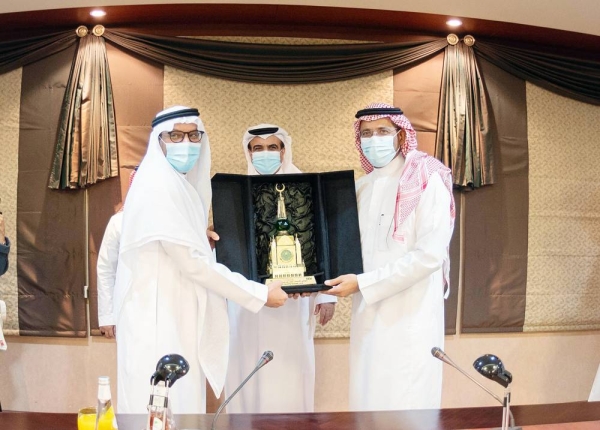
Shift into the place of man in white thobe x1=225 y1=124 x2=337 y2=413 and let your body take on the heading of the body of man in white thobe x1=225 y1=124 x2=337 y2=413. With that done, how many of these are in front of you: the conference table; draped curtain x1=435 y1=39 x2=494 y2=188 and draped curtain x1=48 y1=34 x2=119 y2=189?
1

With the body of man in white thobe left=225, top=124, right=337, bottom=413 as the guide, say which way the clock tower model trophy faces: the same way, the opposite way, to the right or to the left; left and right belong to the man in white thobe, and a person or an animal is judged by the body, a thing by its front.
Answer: the same way

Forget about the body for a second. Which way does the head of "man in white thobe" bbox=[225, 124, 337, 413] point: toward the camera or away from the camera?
toward the camera

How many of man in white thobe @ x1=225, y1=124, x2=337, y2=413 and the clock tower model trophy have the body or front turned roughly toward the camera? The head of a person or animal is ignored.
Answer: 2

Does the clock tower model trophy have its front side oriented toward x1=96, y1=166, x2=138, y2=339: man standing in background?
no

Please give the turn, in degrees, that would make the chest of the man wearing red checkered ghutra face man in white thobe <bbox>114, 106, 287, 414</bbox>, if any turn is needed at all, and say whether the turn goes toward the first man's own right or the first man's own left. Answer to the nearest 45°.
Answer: approximately 45° to the first man's own right

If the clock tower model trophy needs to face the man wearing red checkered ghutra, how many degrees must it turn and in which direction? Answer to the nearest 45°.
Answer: approximately 90° to its left

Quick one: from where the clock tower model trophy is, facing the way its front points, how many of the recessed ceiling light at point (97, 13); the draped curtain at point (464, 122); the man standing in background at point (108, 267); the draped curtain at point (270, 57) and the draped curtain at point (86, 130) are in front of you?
0

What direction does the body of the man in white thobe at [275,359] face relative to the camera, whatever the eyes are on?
toward the camera

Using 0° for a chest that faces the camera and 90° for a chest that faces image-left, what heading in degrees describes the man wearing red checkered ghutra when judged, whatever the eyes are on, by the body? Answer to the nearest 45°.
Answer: approximately 45°

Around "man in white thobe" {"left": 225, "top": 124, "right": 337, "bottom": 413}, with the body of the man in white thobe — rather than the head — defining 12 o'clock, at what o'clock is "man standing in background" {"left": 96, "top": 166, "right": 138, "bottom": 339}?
The man standing in background is roughly at 4 o'clock from the man in white thobe.

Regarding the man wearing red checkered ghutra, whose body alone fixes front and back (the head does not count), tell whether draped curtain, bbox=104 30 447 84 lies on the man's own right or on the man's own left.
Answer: on the man's own right

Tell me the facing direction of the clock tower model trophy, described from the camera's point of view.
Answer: facing the viewer

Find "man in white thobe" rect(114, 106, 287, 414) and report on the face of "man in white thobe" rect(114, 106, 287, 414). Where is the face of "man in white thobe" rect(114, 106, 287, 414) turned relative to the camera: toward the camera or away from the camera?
toward the camera
